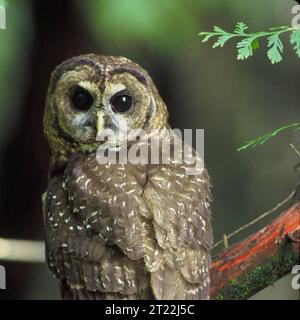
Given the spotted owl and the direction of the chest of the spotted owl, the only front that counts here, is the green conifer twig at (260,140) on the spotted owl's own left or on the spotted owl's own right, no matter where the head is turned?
on the spotted owl's own right

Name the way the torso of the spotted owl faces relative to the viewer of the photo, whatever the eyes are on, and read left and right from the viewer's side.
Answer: facing away from the viewer and to the left of the viewer
